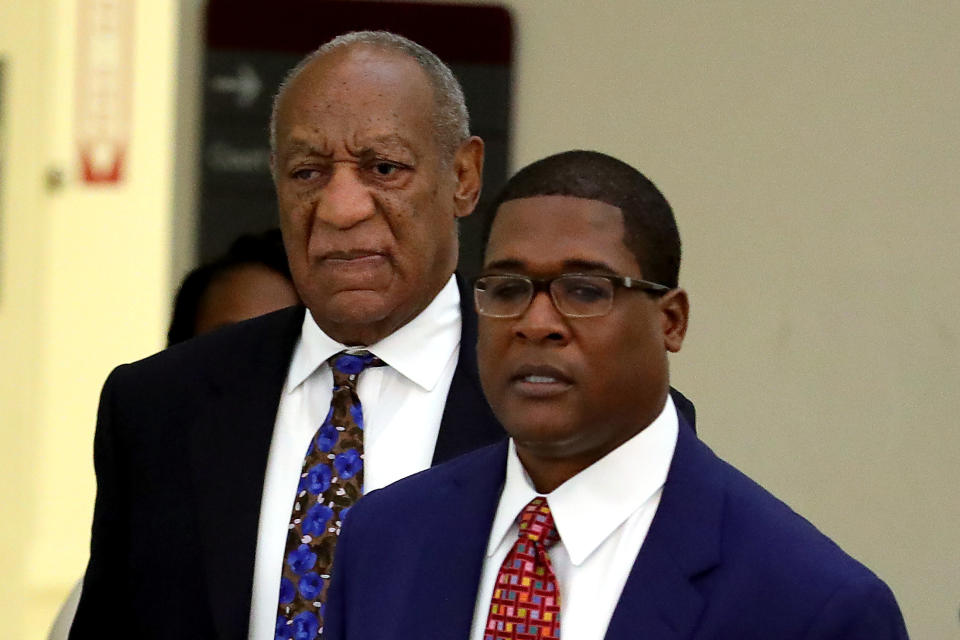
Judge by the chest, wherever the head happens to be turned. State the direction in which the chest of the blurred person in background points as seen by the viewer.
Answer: toward the camera

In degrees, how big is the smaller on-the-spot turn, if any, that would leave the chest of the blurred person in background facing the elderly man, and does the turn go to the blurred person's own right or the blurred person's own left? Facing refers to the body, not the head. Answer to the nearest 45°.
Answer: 0° — they already face them

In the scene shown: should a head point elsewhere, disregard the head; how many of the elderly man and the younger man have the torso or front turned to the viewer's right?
0

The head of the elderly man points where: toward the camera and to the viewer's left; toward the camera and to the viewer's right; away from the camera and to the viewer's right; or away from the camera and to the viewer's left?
toward the camera and to the viewer's left

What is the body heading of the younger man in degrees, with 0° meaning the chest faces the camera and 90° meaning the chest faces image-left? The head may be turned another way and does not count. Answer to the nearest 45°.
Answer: approximately 45°

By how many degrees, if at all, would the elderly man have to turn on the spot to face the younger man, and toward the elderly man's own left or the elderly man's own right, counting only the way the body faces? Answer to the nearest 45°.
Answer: approximately 90° to the elderly man's own left

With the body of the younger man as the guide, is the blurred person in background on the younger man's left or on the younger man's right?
on the younger man's right

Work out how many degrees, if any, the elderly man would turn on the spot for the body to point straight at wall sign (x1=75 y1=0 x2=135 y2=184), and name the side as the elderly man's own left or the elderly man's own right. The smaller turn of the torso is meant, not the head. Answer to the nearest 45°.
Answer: approximately 135° to the elderly man's own right

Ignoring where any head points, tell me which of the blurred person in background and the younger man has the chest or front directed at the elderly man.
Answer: the blurred person in background

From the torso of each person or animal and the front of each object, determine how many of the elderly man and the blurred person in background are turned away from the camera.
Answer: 0

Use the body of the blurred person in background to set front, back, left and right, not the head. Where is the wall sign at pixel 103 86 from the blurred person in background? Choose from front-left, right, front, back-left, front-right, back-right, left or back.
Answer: back

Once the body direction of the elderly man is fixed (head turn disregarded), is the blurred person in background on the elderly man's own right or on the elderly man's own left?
on the elderly man's own right

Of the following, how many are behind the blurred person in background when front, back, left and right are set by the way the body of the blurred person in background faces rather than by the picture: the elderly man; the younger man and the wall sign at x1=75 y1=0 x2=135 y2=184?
1

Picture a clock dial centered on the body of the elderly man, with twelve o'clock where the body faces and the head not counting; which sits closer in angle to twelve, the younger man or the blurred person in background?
the younger man

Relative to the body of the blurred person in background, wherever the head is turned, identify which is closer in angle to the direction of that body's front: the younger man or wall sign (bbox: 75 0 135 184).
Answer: the younger man

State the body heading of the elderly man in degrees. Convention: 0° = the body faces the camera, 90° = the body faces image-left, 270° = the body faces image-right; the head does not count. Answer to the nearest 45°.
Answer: approximately 45°

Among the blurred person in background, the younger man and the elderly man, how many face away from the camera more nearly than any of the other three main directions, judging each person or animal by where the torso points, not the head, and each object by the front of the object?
0
